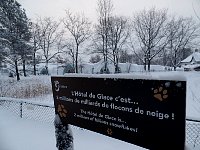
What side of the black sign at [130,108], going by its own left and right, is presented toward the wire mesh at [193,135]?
back

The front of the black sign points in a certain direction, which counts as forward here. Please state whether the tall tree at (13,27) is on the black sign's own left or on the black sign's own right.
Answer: on the black sign's own right
